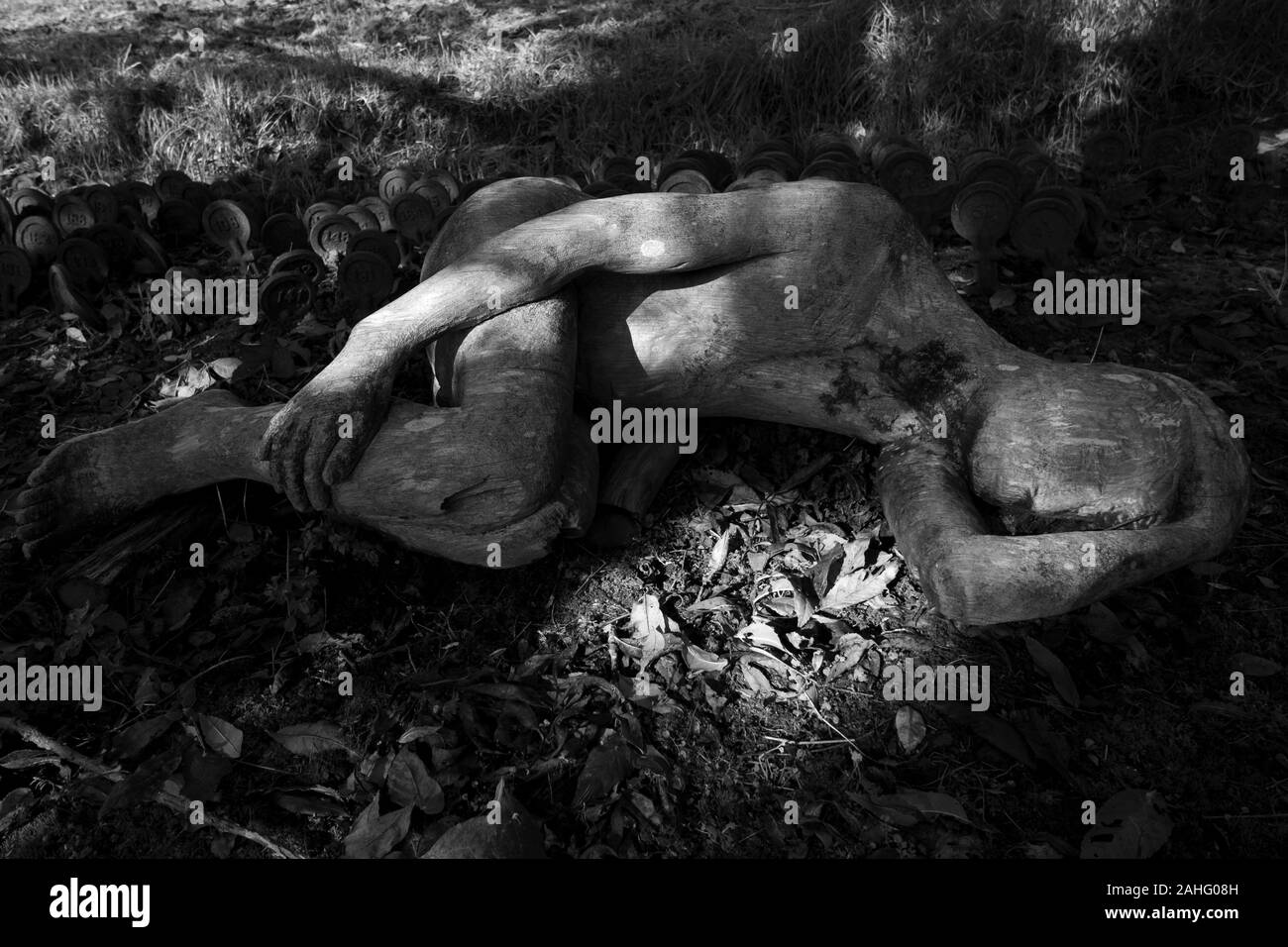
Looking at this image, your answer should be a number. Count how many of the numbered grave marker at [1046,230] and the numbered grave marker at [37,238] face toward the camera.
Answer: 2

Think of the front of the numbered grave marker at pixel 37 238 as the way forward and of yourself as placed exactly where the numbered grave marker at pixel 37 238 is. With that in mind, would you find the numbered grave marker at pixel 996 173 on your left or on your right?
on your left

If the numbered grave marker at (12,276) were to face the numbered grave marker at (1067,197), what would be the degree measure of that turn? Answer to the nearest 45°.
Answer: approximately 45° to its left

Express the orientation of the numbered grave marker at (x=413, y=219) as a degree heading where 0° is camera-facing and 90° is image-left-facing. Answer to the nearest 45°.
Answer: approximately 0°

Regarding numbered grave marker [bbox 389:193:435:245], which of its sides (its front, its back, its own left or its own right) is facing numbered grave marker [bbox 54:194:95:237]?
right

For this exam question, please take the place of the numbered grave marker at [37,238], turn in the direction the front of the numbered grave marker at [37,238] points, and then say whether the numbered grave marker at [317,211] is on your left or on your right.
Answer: on your left
